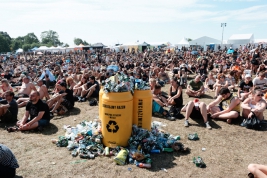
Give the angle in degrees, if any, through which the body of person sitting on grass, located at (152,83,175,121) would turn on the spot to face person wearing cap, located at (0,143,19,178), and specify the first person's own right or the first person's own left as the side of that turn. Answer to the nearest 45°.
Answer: approximately 90° to the first person's own right

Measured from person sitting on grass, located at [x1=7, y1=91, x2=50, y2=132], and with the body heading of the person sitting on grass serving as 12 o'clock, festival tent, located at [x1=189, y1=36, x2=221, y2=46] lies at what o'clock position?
The festival tent is roughly at 6 o'clock from the person sitting on grass.

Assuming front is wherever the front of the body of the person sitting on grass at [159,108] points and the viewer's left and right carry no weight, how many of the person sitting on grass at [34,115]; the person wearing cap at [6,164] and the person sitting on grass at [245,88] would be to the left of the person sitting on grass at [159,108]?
1

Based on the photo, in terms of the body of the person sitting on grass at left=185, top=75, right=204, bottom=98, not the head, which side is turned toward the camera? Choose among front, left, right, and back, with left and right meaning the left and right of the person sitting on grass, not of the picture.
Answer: front

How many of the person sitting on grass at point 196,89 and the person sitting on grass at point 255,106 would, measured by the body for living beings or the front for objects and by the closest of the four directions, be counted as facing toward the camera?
2

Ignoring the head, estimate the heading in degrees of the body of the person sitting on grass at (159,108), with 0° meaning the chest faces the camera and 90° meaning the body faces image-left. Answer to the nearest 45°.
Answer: approximately 315°

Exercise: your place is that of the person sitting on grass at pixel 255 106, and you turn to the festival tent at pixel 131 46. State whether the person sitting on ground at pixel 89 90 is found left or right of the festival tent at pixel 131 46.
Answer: left

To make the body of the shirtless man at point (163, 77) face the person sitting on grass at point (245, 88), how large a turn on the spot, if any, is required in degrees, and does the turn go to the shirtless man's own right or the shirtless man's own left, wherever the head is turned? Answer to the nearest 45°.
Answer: approximately 90° to the shirtless man's own left
